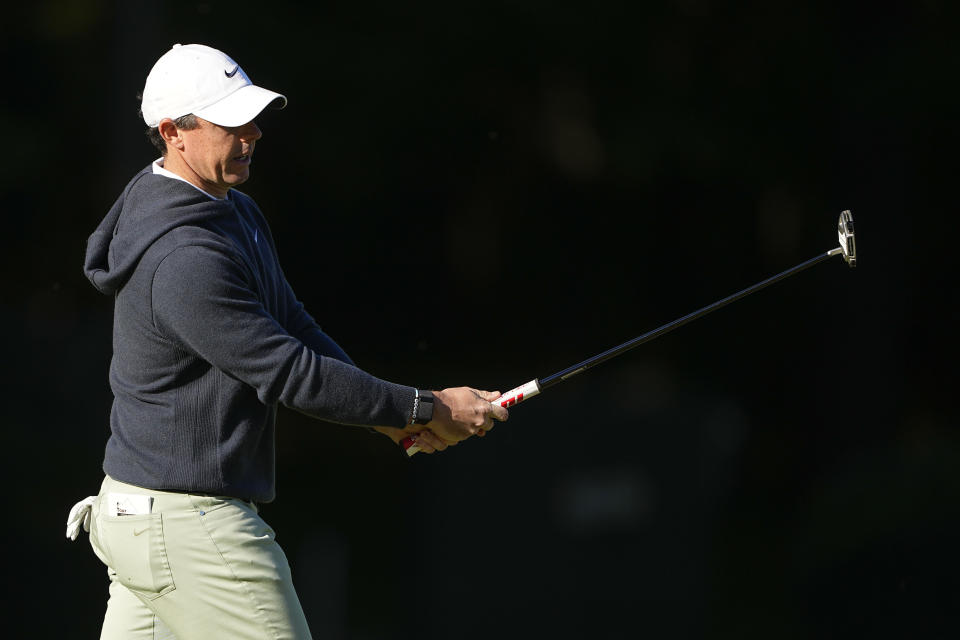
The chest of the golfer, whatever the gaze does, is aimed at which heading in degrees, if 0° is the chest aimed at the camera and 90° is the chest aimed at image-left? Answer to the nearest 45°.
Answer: approximately 270°

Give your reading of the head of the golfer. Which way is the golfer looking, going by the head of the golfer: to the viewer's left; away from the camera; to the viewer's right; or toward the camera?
to the viewer's right
